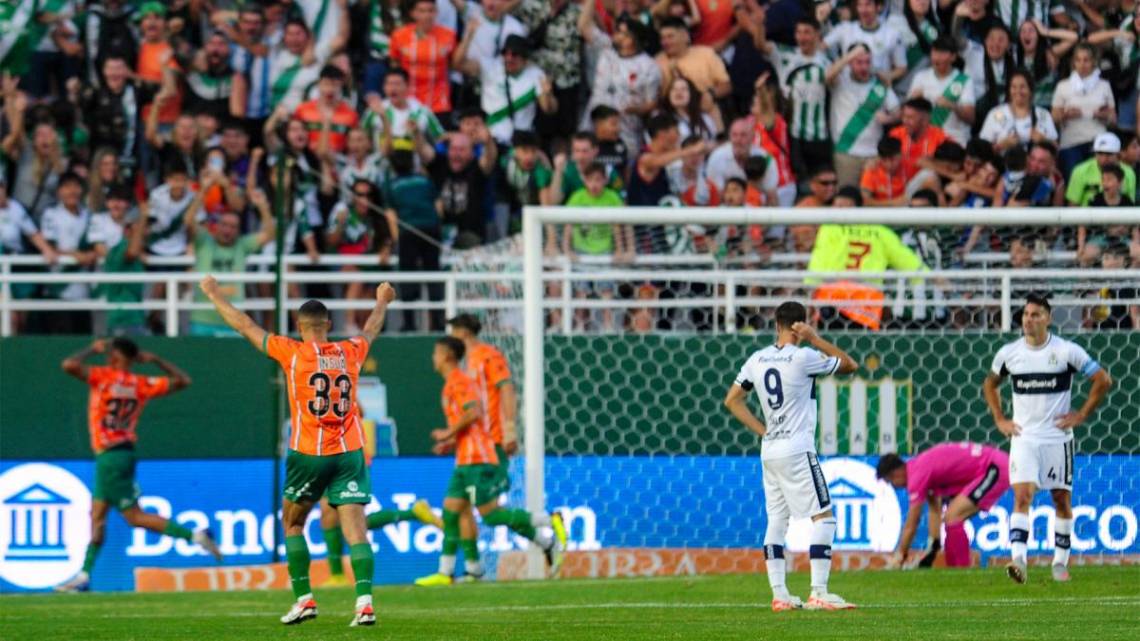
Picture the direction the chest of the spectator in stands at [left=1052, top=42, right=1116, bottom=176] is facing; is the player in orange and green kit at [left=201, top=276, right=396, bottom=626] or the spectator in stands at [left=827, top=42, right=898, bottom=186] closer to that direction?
the player in orange and green kit

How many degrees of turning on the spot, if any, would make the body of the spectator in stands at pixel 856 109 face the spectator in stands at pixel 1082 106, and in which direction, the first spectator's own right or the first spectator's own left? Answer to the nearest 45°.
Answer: approximately 90° to the first spectator's own left

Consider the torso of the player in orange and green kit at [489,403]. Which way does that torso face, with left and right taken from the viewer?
facing to the left of the viewer

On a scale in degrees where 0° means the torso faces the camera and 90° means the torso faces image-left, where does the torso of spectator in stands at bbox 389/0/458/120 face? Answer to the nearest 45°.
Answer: approximately 0°

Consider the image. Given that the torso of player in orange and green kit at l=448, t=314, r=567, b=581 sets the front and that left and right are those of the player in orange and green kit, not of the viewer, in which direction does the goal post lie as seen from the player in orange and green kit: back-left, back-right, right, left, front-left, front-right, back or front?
back

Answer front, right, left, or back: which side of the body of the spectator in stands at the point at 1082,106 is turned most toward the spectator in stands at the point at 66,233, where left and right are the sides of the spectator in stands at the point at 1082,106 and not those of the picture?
right

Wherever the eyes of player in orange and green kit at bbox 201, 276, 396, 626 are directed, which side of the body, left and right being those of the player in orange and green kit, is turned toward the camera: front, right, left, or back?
back

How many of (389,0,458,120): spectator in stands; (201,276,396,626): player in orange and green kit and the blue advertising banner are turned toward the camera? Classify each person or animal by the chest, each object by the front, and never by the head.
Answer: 2

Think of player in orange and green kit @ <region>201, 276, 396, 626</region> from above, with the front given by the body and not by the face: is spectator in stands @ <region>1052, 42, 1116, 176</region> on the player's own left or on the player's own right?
on the player's own right
